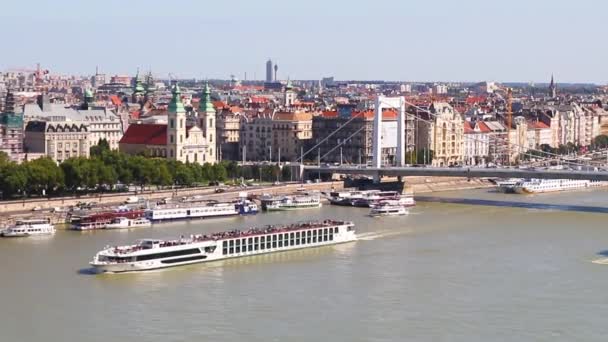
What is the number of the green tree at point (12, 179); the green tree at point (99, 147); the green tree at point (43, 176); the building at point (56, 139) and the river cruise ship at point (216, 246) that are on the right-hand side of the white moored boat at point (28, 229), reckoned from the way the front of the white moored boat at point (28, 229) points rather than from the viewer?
4

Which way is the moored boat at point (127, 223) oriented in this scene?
to the viewer's left

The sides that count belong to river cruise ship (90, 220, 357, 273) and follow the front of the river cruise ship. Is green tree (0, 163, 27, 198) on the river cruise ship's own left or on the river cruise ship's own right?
on the river cruise ship's own right

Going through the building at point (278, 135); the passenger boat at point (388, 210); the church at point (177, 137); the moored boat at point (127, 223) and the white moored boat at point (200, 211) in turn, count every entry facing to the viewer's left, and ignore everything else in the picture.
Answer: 3

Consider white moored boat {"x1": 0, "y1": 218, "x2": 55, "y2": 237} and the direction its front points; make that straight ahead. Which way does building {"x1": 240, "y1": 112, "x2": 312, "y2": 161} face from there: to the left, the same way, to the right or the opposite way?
to the left

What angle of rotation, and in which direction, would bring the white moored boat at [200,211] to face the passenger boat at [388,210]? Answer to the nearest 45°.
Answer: approximately 180°

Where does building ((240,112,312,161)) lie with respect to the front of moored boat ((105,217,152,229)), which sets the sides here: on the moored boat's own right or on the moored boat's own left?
on the moored boat's own right

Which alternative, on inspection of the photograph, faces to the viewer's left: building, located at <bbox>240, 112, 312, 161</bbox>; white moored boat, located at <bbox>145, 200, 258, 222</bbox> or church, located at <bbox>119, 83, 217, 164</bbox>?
the white moored boat

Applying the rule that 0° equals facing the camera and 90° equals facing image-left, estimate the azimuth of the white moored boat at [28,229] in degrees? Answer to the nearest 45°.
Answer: approximately 90°

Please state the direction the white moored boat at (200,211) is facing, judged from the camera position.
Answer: facing to the left of the viewer

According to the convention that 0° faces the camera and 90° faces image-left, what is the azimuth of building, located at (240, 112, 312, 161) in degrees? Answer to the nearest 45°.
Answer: approximately 0°

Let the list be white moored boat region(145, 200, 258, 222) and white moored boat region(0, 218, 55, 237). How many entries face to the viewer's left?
2
